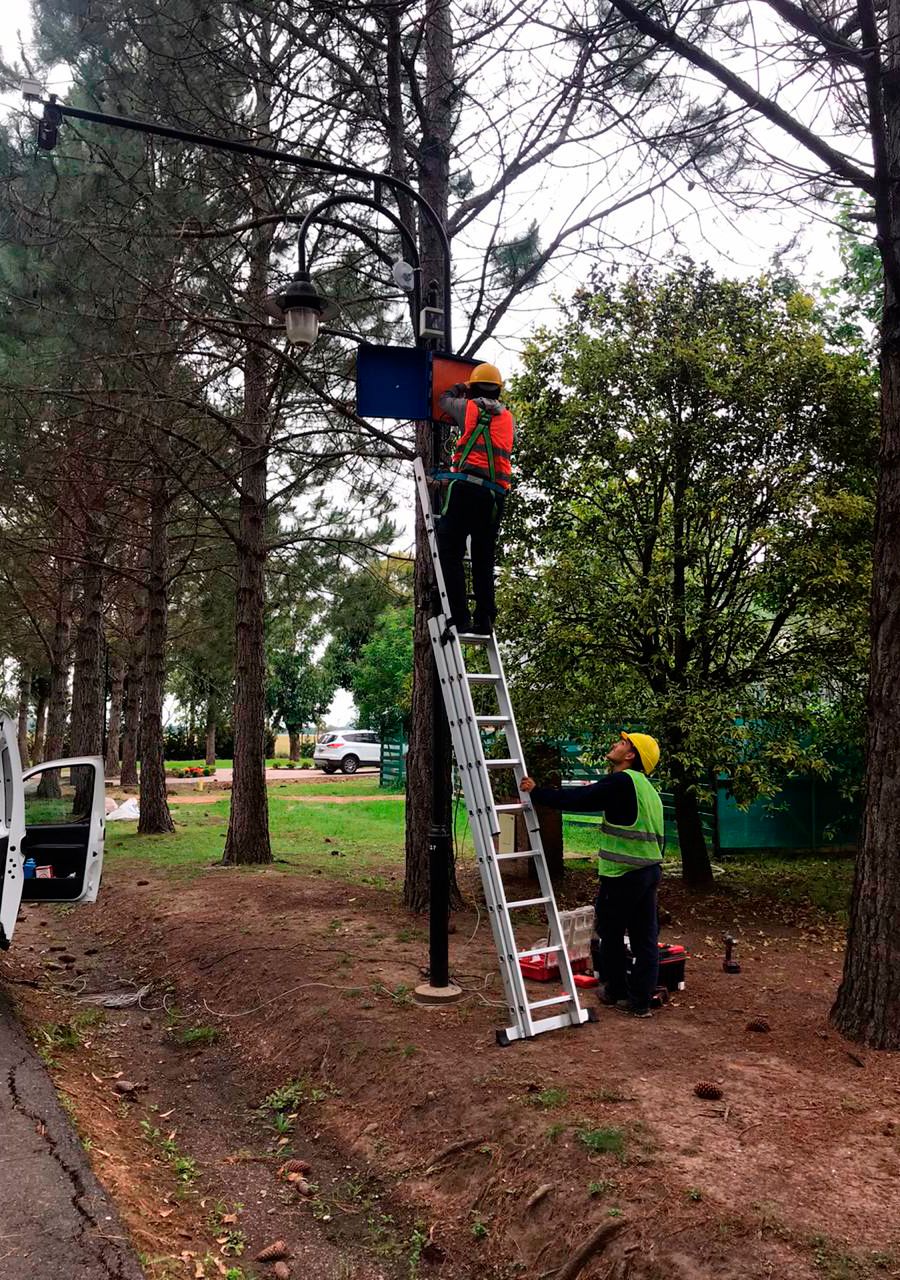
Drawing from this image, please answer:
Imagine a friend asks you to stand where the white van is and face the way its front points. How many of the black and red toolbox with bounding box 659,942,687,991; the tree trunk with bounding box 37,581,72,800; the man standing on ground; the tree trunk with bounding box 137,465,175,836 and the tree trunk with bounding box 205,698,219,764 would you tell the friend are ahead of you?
3

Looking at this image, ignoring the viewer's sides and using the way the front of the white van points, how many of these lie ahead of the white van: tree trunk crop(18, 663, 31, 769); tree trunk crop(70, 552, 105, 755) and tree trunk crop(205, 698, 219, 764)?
3

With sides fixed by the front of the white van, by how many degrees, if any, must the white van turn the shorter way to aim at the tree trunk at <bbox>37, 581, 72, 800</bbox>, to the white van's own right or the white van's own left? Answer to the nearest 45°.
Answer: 0° — it already faces it

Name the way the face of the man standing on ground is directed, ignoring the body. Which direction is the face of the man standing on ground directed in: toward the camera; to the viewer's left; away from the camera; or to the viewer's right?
to the viewer's left

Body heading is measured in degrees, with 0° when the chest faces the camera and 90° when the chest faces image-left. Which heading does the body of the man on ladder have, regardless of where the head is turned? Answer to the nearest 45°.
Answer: approximately 135°

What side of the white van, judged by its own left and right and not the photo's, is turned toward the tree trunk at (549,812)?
right

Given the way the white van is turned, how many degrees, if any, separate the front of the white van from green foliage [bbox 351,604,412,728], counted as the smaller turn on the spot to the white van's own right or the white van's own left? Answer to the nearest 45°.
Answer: approximately 45° to the white van's own right

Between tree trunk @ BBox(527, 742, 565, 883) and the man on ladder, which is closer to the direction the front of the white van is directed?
the tree trunk

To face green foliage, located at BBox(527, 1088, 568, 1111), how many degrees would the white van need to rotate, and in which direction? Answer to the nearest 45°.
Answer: approximately 135° to its right

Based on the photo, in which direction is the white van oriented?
away from the camera

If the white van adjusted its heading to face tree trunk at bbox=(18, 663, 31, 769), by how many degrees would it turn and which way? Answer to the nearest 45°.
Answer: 0° — it already faces it
